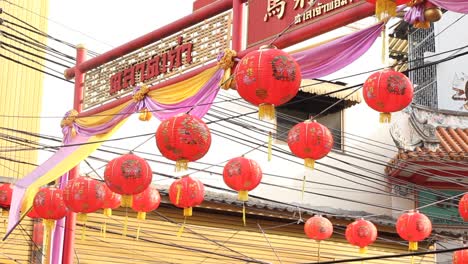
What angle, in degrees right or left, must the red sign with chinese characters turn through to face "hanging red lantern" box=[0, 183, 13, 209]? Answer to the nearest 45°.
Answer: approximately 90° to its right

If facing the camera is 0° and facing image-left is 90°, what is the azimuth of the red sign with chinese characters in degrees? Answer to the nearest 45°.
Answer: approximately 45°

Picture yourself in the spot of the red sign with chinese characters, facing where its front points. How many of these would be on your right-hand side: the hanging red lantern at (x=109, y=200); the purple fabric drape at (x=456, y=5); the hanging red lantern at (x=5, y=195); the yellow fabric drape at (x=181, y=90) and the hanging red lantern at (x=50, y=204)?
4

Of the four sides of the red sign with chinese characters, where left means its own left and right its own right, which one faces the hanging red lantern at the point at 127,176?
right

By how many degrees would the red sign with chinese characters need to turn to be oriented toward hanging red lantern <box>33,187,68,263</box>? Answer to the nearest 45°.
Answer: approximately 90° to its right

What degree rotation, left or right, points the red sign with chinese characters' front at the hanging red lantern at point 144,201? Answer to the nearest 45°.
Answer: approximately 90° to its right

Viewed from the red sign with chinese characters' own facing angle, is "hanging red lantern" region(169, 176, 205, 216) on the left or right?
on its right

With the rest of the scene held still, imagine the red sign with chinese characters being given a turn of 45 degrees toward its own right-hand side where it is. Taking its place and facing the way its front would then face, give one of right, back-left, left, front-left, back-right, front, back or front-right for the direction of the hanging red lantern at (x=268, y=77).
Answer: left

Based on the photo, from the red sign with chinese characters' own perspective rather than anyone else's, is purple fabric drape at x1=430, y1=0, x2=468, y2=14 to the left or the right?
on its left

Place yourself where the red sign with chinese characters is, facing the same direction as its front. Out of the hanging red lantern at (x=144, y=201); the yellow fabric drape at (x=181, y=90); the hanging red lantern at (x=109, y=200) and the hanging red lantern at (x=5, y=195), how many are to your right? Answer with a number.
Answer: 4

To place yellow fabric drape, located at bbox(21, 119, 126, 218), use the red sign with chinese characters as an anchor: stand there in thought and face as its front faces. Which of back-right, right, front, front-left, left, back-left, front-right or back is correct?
right

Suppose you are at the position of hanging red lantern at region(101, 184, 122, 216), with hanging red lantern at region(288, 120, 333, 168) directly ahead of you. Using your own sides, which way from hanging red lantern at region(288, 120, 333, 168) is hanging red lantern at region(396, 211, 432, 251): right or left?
left
